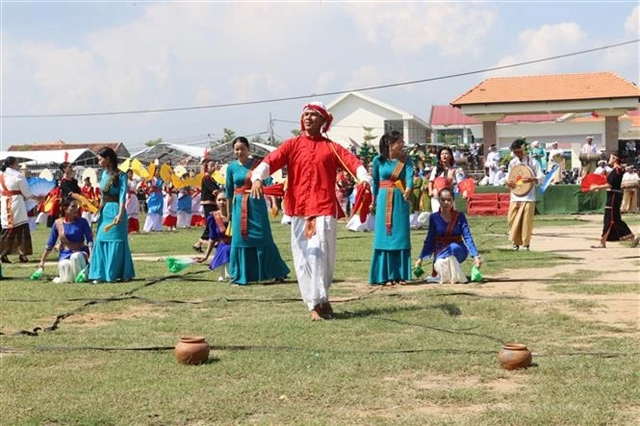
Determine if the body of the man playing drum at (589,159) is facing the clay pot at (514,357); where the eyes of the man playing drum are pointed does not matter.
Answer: yes

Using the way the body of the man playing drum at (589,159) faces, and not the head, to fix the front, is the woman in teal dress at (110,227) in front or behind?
in front

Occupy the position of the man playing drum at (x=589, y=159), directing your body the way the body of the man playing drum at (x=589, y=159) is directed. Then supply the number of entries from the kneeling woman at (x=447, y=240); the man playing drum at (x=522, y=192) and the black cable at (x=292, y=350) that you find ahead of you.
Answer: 3

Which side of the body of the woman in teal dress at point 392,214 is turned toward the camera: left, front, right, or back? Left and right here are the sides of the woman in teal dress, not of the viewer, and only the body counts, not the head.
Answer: front

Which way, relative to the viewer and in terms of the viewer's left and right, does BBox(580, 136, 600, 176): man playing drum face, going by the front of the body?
facing the viewer

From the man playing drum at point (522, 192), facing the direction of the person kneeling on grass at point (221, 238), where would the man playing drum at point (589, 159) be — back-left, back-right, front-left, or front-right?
back-right

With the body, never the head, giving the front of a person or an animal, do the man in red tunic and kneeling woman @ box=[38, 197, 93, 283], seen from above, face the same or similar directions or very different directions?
same or similar directions

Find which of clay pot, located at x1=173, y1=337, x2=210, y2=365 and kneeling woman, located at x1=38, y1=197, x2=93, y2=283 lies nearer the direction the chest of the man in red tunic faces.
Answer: the clay pot

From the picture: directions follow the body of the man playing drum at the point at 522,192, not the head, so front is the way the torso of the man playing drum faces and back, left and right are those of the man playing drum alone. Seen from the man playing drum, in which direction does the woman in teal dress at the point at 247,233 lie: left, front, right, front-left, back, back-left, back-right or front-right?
front-right

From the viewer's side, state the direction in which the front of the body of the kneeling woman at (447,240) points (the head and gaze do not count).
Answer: toward the camera

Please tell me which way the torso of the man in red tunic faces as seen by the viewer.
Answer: toward the camera

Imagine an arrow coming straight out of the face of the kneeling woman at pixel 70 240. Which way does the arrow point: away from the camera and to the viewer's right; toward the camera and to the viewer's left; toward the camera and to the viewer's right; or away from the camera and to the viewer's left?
toward the camera and to the viewer's right
